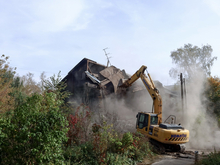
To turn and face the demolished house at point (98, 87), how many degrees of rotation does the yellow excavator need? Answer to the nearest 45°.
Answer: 0° — it already faces it

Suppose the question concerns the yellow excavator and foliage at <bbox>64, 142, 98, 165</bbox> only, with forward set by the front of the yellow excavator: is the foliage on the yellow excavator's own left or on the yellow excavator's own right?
on the yellow excavator's own left

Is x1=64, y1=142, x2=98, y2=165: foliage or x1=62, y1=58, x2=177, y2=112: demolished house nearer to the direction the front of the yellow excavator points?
the demolished house

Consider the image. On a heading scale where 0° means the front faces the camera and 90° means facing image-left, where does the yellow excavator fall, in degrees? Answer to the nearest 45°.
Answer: approximately 135°

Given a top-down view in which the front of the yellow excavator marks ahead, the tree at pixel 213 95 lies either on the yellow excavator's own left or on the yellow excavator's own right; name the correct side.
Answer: on the yellow excavator's own right
